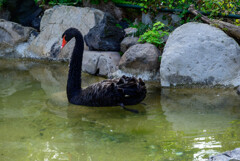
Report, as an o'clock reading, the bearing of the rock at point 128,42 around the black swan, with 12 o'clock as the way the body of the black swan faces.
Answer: The rock is roughly at 3 o'clock from the black swan.

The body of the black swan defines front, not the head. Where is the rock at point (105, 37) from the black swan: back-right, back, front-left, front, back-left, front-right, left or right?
right

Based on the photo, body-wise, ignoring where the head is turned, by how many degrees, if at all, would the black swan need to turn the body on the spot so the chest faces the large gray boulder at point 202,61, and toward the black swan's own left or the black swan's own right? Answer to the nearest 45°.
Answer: approximately 135° to the black swan's own right

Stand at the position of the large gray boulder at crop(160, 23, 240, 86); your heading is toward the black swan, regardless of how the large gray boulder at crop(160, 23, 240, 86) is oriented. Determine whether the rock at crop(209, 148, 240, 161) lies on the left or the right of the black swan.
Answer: left

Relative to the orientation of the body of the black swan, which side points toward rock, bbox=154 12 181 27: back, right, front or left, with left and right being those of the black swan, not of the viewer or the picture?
right

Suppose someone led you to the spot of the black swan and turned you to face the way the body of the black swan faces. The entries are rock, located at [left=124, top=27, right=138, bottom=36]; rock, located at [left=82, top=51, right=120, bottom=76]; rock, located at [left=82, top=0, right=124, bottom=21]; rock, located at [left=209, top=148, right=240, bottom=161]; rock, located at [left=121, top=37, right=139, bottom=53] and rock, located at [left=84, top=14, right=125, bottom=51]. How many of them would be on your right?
5

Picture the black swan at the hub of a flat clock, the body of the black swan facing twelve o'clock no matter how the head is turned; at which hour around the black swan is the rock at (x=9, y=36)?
The rock is roughly at 2 o'clock from the black swan.

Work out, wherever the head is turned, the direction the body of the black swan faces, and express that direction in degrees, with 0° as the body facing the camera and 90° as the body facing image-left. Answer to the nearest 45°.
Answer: approximately 90°

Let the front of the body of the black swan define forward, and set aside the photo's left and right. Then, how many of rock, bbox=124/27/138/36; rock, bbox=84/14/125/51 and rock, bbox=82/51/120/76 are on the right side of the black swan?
3

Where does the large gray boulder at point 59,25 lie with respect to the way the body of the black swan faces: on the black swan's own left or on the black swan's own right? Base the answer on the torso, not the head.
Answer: on the black swan's own right

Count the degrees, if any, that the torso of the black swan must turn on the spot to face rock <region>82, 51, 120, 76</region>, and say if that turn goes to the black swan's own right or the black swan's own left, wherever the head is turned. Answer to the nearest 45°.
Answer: approximately 90° to the black swan's own right

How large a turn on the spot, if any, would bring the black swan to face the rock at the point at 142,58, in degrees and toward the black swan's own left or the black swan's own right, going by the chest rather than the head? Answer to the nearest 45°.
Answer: approximately 90° to the black swan's own right

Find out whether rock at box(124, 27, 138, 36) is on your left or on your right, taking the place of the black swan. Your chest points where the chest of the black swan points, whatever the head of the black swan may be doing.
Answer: on your right
